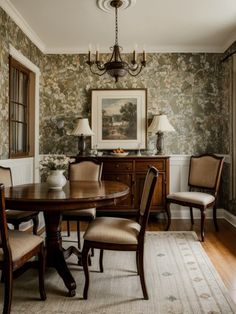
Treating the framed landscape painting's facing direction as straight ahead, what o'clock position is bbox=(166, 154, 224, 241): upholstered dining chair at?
The upholstered dining chair is roughly at 10 o'clock from the framed landscape painting.

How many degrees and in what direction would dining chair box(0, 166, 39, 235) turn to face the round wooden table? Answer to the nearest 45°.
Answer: approximately 45° to its right

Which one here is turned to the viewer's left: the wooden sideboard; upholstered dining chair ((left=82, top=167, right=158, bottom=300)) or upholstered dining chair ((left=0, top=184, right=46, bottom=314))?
upholstered dining chair ((left=82, top=167, right=158, bottom=300))

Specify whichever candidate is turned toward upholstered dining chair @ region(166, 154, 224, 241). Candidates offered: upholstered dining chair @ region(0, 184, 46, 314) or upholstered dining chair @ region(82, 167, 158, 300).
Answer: upholstered dining chair @ region(0, 184, 46, 314)

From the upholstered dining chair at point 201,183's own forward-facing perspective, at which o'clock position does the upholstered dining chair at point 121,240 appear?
the upholstered dining chair at point 121,240 is roughly at 11 o'clock from the upholstered dining chair at point 201,183.

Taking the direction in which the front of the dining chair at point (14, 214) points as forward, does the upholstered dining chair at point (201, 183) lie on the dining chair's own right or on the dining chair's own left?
on the dining chair's own left

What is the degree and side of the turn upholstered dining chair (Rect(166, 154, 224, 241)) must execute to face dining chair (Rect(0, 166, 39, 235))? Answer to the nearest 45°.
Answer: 0° — it already faces it

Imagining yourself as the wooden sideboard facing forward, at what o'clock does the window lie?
The window is roughly at 3 o'clock from the wooden sideboard.

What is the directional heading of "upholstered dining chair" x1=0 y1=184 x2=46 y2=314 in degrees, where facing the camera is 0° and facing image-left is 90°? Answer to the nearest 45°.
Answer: approximately 225°
